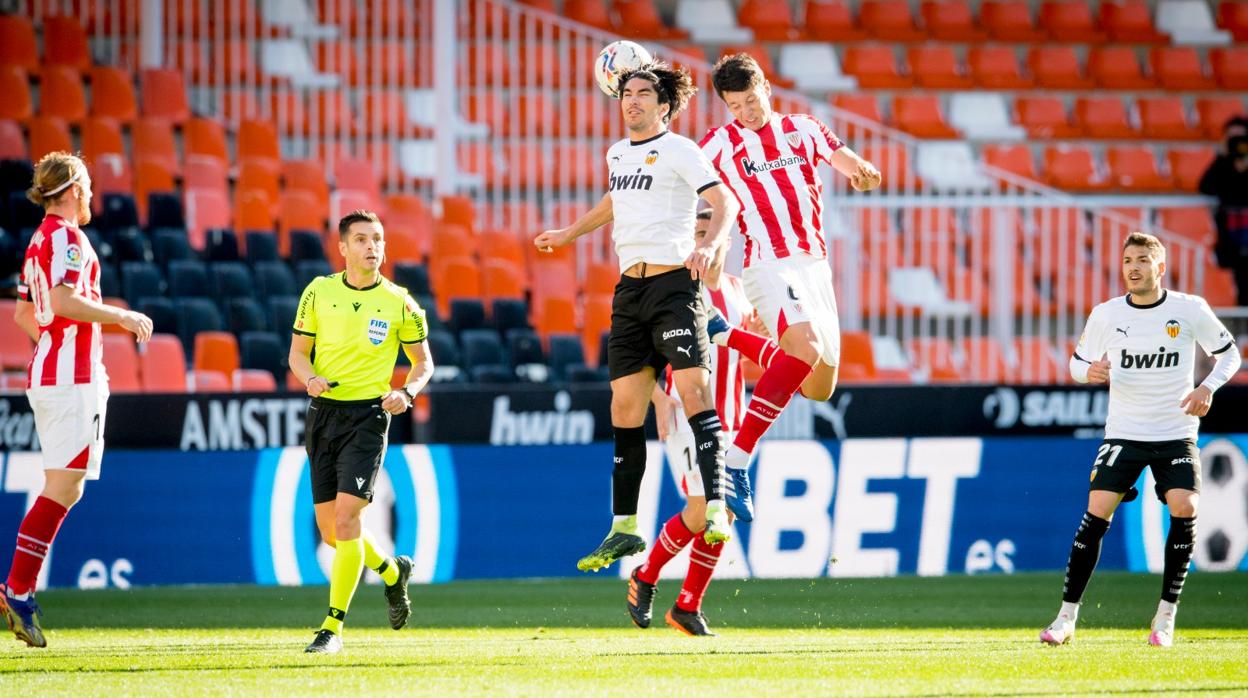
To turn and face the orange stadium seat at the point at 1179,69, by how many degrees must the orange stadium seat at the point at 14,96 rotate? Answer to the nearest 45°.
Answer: approximately 90° to its left

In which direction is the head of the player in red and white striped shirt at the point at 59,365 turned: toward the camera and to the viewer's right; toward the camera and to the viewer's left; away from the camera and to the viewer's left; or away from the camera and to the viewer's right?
away from the camera and to the viewer's right

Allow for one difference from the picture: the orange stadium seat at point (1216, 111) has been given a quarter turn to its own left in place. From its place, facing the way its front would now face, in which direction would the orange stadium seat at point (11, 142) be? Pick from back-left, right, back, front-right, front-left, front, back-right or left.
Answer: back-right

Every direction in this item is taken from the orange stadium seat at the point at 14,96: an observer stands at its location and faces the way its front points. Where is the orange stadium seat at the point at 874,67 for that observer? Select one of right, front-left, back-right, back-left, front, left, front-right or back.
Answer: left

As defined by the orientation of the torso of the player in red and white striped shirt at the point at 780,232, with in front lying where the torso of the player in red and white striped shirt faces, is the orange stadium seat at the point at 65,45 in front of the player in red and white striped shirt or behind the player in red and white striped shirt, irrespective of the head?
behind

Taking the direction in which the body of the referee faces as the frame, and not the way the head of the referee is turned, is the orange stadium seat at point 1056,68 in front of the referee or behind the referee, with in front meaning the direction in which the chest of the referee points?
behind

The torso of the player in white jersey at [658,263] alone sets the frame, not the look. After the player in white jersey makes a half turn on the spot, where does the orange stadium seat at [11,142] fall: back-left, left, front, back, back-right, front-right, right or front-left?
left

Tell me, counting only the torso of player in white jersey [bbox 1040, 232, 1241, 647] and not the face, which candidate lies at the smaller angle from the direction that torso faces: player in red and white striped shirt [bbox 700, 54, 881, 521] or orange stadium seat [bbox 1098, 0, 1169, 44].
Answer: the player in red and white striped shirt

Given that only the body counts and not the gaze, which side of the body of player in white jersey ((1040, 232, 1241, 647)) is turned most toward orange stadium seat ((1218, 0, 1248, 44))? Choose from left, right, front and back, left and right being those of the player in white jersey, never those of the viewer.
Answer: back

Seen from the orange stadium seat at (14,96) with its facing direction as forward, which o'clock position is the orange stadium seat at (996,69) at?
the orange stadium seat at (996,69) is roughly at 9 o'clock from the orange stadium seat at (14,96).

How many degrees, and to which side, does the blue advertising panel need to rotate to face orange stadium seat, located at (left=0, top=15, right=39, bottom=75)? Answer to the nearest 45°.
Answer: approximately 135° to its right

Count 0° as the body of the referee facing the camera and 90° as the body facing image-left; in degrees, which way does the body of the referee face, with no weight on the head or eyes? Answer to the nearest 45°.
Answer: approximately 0°

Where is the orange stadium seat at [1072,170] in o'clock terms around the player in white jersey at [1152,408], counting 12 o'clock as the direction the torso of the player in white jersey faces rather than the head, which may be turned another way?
The orange stadium seat is roughly at 6 o'clock from the player in white jersey.
